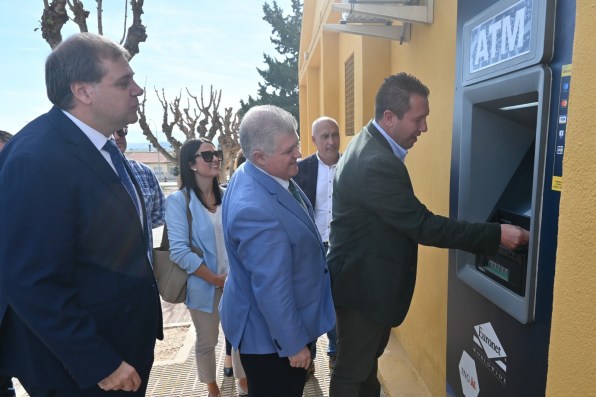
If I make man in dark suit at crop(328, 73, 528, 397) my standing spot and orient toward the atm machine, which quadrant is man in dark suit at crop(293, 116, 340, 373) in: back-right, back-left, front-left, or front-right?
back-left

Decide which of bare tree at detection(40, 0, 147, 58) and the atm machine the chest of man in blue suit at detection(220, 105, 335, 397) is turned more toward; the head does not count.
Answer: the atm machine

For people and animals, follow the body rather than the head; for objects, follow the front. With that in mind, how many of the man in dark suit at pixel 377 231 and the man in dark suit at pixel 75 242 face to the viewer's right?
2

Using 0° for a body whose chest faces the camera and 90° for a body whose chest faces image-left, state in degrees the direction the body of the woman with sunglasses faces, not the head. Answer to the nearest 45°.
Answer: approximately 315°

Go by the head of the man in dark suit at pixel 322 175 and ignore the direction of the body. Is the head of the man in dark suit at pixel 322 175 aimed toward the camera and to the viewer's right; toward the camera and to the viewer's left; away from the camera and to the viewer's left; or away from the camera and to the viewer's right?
toward the camera and to the viewer's right

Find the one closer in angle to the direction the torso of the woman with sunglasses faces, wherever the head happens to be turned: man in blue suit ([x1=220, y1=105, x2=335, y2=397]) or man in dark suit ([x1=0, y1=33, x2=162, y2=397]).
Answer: the man in blue suit

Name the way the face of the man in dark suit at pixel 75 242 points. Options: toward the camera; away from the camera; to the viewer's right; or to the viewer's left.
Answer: to the viewer's right

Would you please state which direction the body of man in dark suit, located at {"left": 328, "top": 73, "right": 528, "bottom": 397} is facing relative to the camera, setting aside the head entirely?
to the viewer's right

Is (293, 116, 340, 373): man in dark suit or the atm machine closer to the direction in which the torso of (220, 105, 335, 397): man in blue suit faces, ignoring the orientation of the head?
the atm machine

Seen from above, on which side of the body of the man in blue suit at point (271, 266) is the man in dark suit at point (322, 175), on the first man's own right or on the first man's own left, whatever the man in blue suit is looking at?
on the first man's own left

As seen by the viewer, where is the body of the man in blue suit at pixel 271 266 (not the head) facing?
to the viewer's right

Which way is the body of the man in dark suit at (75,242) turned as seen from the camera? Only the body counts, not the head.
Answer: to the viewer's right

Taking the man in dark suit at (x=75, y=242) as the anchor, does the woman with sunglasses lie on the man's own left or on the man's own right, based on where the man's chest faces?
on the man's own left

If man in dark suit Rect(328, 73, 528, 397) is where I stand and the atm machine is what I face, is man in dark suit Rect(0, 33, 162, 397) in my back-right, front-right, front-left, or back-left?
back-right
